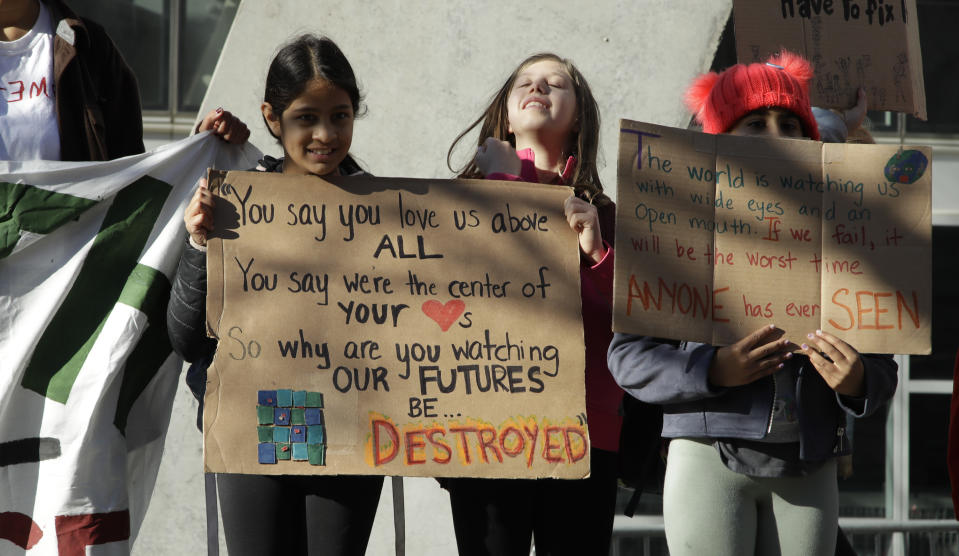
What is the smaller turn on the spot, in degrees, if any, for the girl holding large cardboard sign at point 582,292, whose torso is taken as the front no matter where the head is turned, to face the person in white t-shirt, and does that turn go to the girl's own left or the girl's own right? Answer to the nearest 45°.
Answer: approximately 90° to the girl's own right

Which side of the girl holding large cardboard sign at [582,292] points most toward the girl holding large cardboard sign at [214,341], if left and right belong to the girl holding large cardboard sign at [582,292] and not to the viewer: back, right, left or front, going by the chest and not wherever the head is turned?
right

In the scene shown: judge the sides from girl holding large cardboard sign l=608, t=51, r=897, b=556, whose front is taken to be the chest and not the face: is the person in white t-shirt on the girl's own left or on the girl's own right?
on the girl's own right

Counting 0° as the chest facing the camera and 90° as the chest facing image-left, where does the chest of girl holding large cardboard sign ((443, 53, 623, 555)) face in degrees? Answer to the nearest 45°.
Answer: approximately 0°

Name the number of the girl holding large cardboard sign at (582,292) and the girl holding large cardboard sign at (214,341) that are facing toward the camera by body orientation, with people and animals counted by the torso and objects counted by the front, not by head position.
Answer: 2

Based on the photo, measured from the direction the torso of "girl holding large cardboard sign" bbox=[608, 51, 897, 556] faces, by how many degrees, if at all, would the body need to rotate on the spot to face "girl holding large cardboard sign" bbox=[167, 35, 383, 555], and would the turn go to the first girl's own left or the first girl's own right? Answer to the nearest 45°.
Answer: approximately 90° to the first girl's own right
